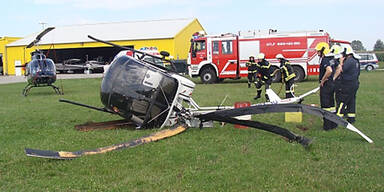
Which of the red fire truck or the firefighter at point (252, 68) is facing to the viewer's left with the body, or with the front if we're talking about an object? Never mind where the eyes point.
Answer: the red fire truck

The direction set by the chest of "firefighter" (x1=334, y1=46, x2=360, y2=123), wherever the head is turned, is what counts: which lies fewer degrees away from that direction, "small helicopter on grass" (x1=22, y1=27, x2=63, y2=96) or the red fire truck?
the small helicopter on grass

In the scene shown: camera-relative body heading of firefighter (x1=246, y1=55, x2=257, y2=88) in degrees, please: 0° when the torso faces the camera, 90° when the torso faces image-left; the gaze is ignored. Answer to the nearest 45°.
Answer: approximately 0°

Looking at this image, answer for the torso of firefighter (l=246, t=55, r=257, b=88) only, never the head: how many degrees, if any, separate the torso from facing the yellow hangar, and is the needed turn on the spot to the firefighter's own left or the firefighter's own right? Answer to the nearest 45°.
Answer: approximately 135° to the firefighter's own right

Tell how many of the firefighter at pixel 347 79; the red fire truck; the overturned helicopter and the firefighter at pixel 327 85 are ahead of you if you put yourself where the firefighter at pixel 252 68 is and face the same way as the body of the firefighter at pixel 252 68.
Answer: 3

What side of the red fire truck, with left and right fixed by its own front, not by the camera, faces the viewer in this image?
left

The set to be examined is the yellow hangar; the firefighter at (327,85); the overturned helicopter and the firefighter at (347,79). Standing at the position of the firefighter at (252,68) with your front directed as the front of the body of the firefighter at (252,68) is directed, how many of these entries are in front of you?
3

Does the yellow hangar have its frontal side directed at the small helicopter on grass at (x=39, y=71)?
yes

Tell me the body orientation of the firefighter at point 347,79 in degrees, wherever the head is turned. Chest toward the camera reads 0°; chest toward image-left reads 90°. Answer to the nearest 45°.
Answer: approximately 90°
